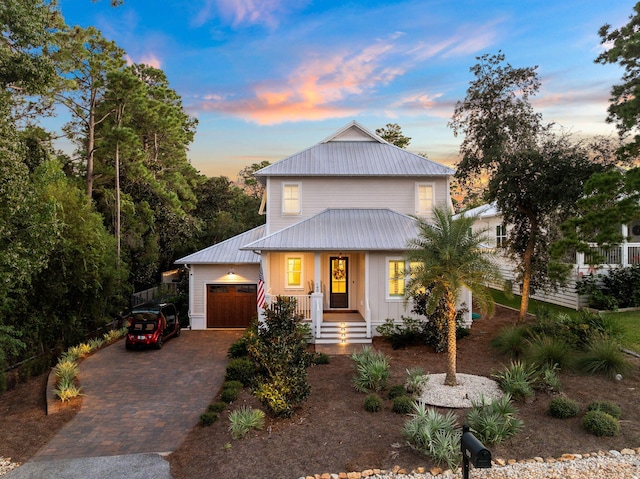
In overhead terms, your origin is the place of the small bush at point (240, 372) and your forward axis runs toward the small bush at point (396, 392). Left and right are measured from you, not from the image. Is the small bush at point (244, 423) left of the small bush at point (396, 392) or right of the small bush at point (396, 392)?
right

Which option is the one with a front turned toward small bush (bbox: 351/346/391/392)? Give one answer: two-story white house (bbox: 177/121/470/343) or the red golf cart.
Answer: the two-story white house

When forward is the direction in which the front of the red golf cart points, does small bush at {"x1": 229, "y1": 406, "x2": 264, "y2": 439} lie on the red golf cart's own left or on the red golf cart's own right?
on the red golf cart's own right

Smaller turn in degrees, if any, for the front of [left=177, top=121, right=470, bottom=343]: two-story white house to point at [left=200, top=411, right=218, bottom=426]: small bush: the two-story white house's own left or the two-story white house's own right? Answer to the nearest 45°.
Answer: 0° — it already faces it

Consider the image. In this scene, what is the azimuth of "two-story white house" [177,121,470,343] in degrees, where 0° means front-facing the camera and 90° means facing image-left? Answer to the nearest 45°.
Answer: approximately 0°

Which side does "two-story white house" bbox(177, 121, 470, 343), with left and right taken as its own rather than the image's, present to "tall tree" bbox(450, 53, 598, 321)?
left

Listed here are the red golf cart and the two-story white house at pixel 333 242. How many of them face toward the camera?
1

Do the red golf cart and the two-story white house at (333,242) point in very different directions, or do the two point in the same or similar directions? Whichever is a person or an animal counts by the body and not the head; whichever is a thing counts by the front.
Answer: very different directions

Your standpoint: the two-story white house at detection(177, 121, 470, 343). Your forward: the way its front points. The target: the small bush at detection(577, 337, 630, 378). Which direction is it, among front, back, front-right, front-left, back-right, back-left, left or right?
front-left

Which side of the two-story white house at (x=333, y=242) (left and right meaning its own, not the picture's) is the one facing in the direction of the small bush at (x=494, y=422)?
front

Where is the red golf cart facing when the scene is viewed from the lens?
facing away from the viewer and to the right of the viewer
